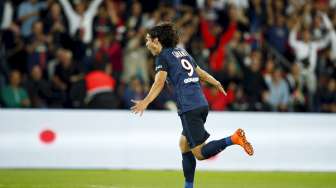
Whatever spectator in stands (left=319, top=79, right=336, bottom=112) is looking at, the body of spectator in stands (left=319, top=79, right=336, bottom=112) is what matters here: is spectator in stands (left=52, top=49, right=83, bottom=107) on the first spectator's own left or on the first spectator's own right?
on the first spectator's own right

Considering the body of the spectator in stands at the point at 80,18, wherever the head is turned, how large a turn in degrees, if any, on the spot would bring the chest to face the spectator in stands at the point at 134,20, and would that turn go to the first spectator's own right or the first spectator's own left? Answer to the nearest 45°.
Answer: approximately 90° to the first spectator's own left

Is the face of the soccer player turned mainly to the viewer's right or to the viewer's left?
to the viewer's left

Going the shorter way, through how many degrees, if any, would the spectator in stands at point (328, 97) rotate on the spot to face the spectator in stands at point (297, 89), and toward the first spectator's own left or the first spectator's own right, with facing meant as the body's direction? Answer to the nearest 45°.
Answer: approximately 90° to the first spectator's own right

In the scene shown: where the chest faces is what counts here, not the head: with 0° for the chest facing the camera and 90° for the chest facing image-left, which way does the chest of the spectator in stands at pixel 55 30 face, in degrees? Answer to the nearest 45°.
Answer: approximately 0°
